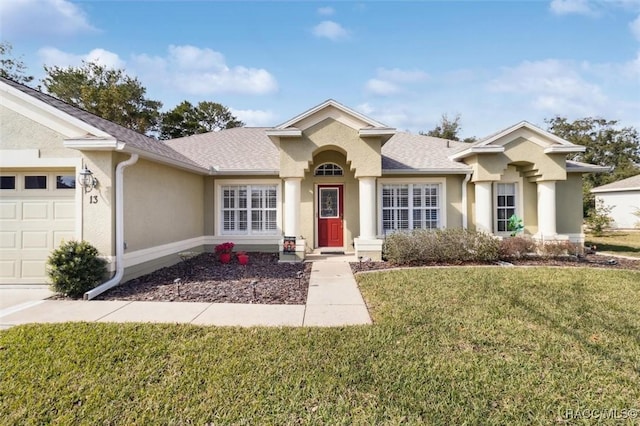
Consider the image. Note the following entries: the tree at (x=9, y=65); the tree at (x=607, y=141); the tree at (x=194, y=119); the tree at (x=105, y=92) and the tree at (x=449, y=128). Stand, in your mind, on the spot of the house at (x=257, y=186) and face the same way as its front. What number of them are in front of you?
0

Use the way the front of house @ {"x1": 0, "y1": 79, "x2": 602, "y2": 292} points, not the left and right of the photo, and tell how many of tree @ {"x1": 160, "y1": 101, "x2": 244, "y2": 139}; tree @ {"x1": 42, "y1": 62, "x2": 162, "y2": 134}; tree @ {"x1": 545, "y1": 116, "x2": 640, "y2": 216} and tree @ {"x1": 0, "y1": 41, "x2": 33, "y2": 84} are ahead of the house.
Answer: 0

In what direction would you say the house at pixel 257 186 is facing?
toward the camera

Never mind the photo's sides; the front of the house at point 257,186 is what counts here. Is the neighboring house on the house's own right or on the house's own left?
on the house's own left

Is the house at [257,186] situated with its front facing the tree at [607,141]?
no

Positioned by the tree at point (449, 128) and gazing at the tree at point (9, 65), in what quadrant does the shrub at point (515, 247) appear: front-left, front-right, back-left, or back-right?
front-left

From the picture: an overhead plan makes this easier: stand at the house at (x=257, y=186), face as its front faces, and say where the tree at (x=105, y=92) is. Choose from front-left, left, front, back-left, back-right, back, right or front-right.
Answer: back-right

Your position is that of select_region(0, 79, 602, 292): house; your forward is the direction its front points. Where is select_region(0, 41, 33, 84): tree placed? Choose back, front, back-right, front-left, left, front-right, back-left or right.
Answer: back-right

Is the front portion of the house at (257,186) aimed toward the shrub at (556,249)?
no

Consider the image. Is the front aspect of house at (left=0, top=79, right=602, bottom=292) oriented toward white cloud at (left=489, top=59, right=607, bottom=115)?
no
